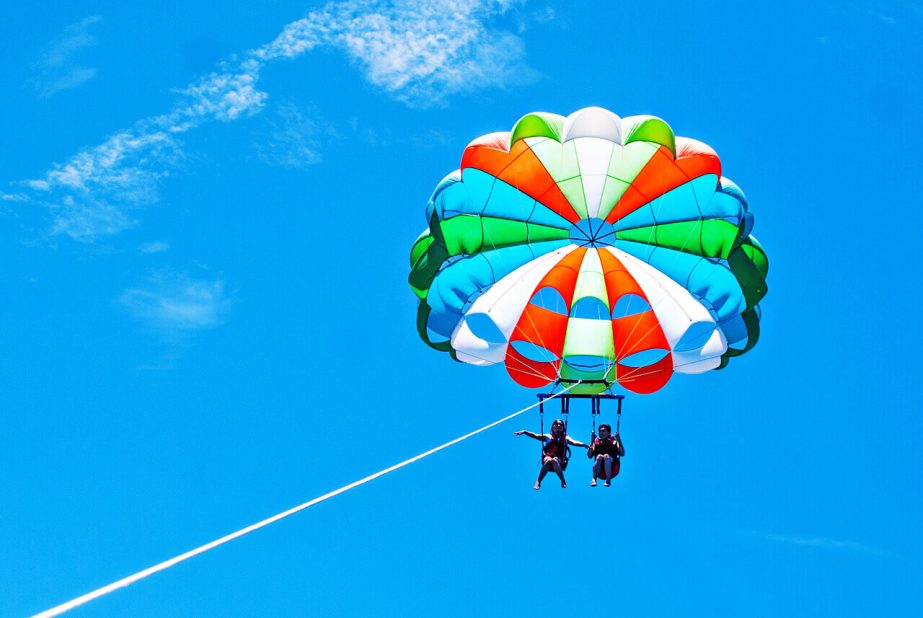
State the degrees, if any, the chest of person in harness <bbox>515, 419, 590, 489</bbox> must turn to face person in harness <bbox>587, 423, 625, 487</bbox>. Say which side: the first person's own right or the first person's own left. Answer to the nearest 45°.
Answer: approximately 90° to the first person's own left

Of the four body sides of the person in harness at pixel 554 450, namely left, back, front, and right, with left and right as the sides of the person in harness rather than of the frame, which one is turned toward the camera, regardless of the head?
front
